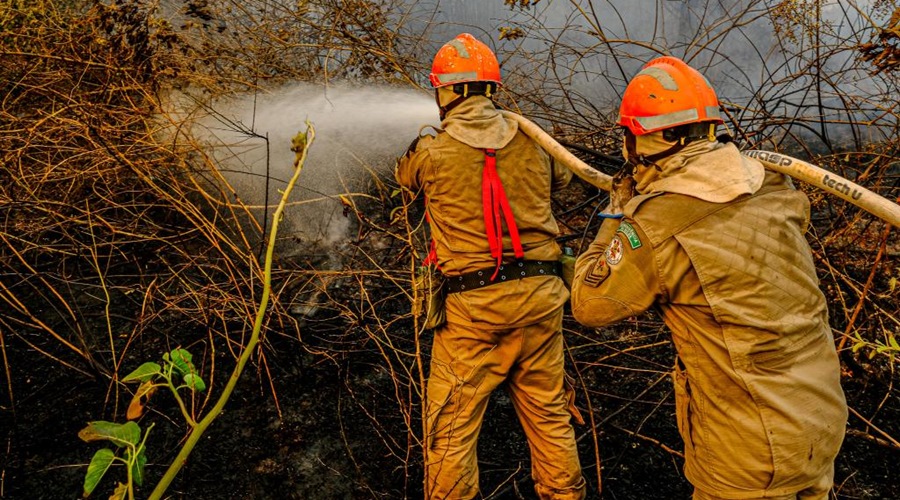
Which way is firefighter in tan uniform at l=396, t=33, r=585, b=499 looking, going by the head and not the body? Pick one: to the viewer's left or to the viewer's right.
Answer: to the viewer's left

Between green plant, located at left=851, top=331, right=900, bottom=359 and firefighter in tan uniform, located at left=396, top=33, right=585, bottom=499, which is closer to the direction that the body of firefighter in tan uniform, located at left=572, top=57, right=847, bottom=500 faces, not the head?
the firefighter in tan uniform

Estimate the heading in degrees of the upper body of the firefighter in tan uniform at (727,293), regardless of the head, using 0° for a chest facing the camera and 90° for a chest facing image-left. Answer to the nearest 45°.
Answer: approximately 135°

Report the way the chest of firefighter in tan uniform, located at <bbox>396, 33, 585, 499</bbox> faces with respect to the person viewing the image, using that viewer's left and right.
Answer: facing away from the viewer

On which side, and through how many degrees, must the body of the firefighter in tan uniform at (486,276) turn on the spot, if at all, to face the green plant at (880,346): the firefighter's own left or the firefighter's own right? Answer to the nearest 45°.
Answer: approximately 90° to the firefighter's own right
